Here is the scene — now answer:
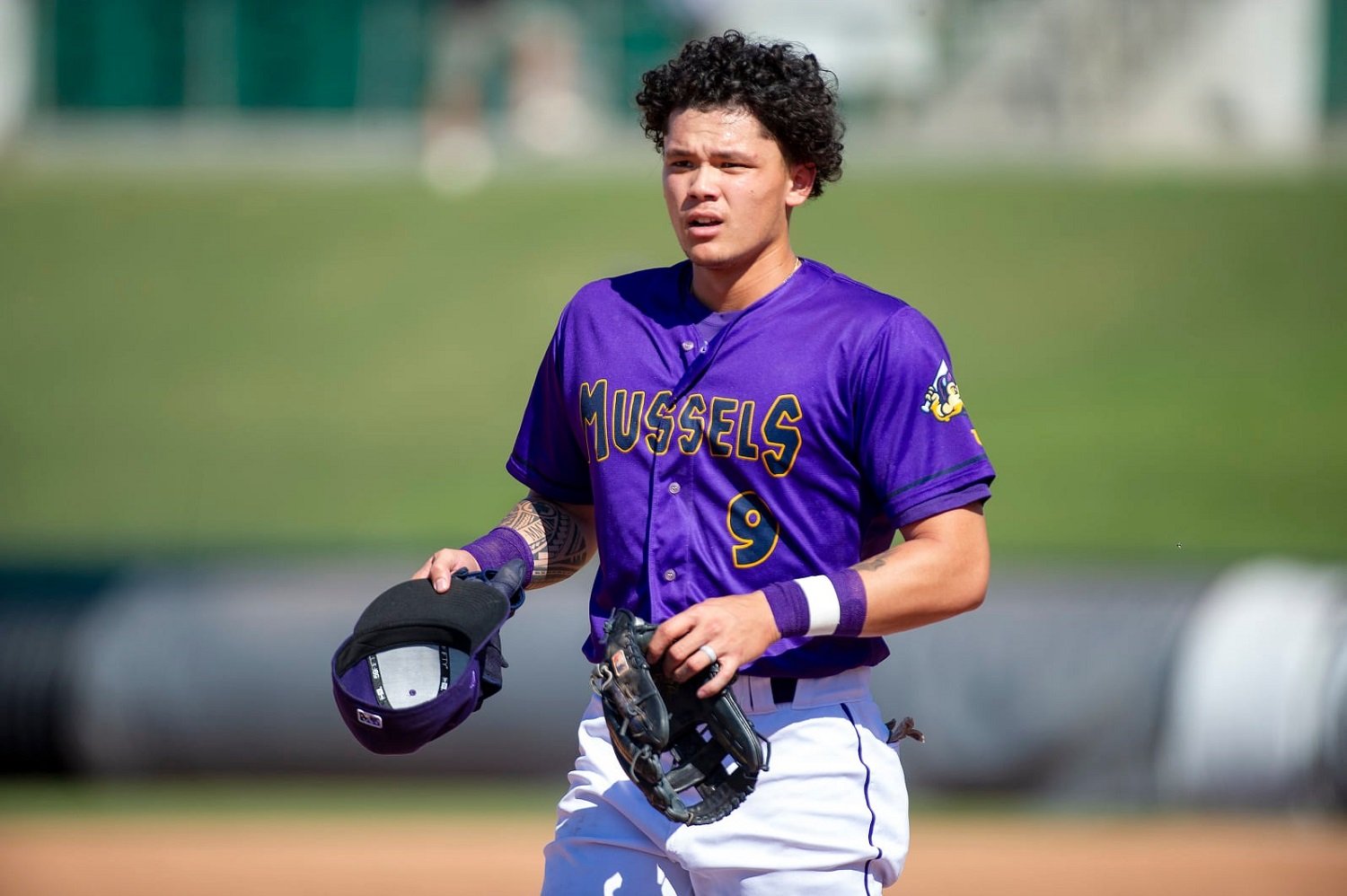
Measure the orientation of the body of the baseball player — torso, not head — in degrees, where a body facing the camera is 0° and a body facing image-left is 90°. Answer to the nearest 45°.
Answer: approximately 45°
